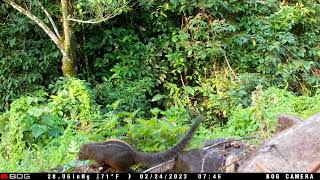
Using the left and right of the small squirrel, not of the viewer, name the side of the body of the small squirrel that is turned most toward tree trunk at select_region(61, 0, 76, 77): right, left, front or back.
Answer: right

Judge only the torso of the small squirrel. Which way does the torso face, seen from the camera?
to the viewer's left
